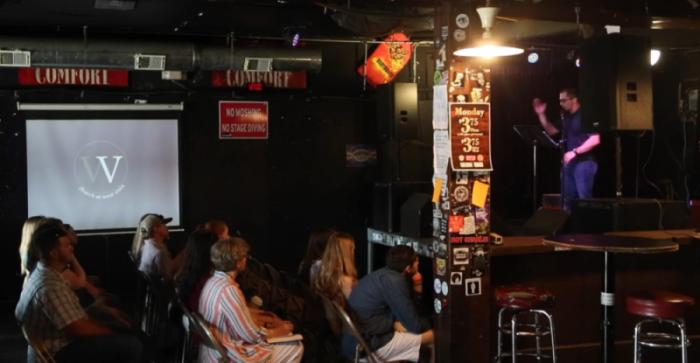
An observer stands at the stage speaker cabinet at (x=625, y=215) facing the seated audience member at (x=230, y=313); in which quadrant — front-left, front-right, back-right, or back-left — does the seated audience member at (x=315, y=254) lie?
front-right

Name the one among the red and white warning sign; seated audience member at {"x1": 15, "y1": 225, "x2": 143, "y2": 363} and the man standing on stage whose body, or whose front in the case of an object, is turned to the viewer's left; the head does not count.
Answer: the man standing on stage

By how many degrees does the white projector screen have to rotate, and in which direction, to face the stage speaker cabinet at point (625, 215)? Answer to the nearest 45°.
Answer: approximately 45° to its left

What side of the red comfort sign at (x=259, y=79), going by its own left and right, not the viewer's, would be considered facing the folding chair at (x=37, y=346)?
front

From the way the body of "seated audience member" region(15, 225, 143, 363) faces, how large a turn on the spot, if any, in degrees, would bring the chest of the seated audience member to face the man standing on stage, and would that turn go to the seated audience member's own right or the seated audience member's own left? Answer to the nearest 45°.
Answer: approximately 45° to the seated audience member's own left

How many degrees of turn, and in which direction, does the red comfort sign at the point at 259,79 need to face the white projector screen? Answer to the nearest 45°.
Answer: approximately 90° to its right

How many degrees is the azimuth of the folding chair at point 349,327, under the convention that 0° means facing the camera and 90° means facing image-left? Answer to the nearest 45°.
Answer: approximately 270°

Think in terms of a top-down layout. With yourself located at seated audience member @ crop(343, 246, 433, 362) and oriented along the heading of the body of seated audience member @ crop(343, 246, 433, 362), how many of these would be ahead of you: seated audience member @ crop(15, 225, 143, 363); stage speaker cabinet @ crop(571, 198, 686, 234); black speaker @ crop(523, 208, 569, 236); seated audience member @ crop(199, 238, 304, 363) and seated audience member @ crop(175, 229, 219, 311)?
2

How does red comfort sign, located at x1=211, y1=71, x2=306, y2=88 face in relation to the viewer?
toward the camera

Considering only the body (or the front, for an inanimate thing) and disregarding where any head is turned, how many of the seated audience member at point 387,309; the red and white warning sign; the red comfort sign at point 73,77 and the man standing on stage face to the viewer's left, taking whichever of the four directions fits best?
1

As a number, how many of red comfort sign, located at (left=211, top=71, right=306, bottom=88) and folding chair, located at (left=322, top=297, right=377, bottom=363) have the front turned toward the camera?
1

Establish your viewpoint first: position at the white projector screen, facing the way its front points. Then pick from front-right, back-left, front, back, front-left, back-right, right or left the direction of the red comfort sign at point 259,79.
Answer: left

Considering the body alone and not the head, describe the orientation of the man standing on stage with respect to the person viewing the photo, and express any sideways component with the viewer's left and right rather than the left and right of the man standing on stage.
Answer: facing to the left of the viewer

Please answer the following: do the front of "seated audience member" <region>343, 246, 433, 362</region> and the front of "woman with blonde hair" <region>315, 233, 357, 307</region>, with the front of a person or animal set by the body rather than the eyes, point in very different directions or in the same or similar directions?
same or similar directions

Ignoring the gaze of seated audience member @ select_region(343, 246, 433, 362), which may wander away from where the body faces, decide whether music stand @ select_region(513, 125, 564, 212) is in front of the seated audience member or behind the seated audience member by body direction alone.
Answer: in front

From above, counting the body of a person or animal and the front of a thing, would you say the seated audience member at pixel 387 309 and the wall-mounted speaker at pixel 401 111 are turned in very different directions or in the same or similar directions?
very different directions

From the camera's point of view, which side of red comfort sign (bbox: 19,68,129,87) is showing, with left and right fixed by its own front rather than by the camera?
front

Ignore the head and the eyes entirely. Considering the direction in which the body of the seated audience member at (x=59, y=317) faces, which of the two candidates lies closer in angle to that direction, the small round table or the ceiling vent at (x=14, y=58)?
the small round table
